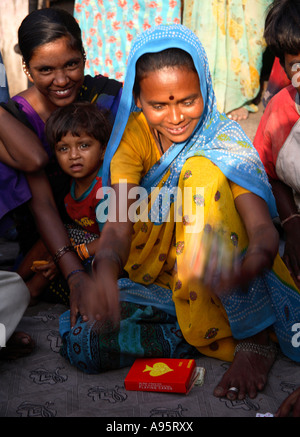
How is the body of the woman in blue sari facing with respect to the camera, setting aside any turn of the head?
toward the camera

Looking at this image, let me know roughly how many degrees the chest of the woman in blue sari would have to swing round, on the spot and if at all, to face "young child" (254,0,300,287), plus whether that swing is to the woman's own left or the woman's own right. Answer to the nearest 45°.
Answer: approximately 135° to the woman's own left

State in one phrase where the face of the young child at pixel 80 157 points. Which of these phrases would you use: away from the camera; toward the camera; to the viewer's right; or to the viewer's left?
toward the camera

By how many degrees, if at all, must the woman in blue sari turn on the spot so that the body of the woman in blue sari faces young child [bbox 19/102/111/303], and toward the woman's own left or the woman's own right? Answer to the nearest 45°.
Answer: approximately 135° to the woman's own right

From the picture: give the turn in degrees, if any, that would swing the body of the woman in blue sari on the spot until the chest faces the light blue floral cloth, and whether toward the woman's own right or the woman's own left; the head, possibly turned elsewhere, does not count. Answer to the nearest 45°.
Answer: approximately 180°
